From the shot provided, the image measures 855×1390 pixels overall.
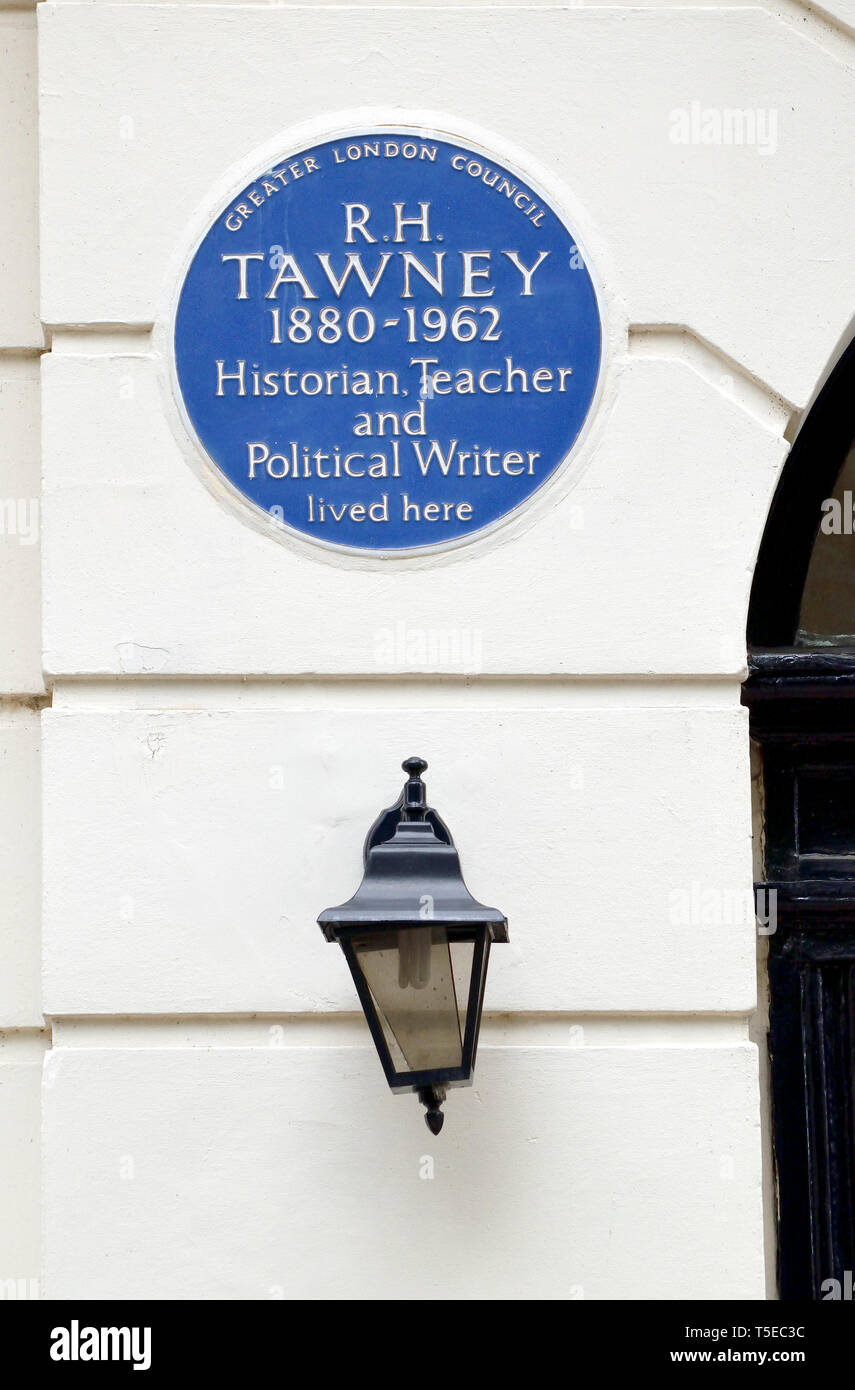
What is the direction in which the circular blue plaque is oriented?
toward the camera

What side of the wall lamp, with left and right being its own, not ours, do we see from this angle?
front

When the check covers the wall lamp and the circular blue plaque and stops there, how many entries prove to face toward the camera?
2
